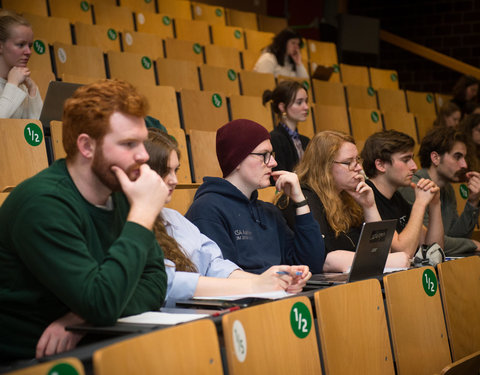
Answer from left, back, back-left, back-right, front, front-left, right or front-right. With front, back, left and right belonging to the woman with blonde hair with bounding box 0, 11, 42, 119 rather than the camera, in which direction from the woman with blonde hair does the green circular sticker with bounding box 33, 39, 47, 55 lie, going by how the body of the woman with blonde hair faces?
back-left

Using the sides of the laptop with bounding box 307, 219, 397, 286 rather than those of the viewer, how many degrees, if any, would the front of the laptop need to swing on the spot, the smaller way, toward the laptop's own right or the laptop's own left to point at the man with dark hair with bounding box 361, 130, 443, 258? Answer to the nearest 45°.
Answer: approximately 45° to the laptop's own right

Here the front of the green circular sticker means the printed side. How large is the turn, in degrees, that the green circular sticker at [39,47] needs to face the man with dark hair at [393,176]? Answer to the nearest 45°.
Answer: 0° — it already faces them

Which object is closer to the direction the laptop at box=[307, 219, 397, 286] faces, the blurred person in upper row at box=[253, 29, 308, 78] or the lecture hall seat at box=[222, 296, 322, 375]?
the blurred person in upper row
